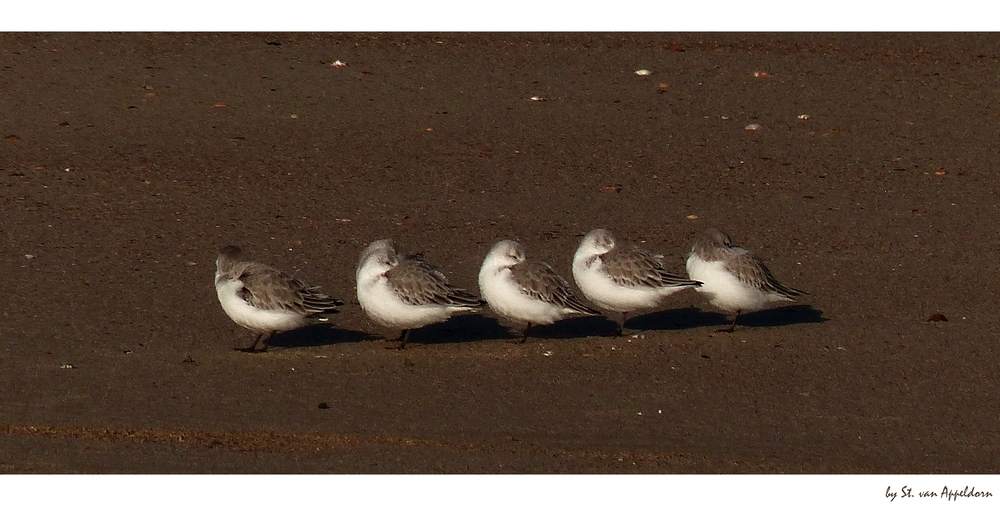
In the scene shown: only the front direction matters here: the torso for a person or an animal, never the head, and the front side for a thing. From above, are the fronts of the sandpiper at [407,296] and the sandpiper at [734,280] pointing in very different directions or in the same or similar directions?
same or similar directions

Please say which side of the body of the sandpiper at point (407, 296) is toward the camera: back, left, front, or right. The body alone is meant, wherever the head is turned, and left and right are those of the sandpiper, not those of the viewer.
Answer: left

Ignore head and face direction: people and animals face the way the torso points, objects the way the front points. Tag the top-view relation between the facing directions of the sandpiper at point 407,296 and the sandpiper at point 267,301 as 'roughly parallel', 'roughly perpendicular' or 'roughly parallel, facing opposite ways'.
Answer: roughly parallel

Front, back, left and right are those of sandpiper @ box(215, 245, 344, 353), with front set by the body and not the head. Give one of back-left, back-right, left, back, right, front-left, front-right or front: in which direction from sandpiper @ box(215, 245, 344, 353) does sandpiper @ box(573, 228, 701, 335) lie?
back

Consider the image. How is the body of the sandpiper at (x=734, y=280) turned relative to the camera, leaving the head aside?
to the viewer's left

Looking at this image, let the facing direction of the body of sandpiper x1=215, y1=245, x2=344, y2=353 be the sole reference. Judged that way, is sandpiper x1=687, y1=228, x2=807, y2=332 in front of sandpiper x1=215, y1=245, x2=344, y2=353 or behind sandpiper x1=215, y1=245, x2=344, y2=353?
behind

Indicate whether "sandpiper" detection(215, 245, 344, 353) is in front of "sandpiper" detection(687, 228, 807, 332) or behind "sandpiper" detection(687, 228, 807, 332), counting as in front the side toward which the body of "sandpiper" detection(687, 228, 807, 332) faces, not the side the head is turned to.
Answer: in front

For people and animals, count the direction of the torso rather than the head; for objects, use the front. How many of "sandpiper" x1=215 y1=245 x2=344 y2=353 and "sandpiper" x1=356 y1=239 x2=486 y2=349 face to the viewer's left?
2

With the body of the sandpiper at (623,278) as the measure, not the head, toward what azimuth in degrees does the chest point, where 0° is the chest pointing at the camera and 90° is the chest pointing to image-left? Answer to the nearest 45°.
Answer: approximately 90°

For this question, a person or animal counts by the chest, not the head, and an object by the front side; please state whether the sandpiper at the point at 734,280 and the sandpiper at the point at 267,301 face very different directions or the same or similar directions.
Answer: same or similar directions

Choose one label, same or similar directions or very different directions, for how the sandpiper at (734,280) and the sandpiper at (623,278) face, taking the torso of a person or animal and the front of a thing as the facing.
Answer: same or similar directions

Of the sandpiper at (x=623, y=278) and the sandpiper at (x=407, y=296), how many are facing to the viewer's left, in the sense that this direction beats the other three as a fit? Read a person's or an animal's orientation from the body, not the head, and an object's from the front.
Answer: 2

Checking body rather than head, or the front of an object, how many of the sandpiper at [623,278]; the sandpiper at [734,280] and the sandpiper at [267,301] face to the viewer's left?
3

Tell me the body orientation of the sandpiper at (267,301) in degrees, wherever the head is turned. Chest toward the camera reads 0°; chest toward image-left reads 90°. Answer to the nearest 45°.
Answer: approximately 90°

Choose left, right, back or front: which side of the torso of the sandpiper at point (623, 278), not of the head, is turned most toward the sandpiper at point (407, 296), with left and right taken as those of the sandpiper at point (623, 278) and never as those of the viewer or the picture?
front
